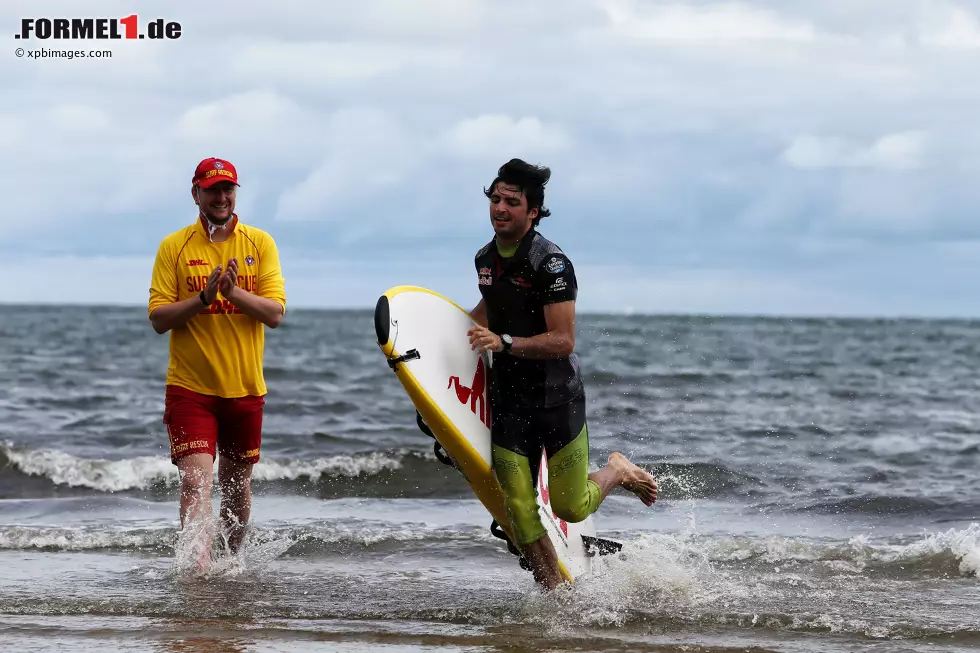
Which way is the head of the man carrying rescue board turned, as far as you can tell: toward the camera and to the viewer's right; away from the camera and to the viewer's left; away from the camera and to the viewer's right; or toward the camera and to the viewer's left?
toward the camera and to the viewer's left

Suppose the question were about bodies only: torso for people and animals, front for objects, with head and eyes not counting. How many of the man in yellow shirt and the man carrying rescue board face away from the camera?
0

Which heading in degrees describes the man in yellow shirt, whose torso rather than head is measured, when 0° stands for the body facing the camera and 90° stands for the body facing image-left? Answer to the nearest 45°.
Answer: approximately 0°

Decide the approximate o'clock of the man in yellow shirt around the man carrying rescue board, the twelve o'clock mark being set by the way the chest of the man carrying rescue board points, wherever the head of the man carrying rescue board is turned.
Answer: The man in yellow shirt is roughly at 2 o'clock from the man carrying rescue board.

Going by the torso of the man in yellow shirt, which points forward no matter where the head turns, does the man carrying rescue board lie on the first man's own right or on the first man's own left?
on the first man's own left

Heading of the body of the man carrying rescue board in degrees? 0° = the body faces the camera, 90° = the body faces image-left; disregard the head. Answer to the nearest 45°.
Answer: approximately 45°
